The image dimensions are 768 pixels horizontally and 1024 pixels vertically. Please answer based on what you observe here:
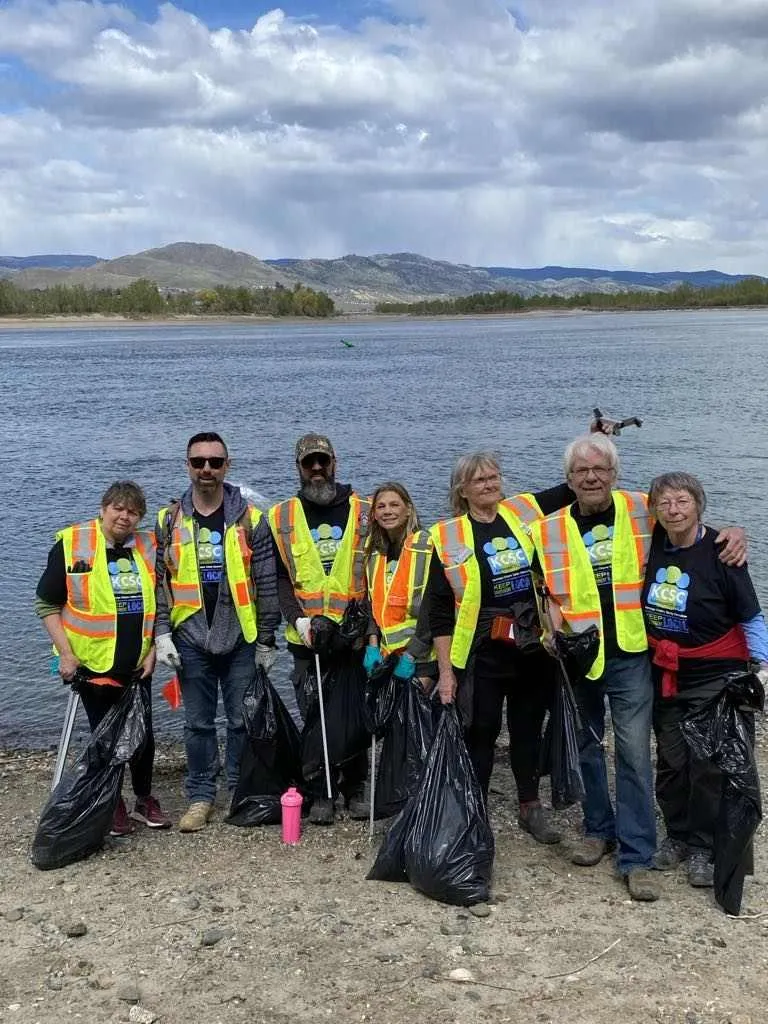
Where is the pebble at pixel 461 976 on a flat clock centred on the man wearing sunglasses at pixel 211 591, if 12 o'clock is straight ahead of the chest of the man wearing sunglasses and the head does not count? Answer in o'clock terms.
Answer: The pebble is roughly at 11 o'clock from the man wearing sunglasses.

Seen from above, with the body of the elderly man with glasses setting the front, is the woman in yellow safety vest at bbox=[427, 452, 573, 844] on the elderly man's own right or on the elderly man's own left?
on the elderly man's own right

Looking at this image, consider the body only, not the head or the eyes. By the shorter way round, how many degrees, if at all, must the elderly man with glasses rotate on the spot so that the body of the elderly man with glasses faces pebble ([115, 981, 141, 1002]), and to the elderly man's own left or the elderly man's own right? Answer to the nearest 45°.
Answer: approximately 45° to the elderly man's own right

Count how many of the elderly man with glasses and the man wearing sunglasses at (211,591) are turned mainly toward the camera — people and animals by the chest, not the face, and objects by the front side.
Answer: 2

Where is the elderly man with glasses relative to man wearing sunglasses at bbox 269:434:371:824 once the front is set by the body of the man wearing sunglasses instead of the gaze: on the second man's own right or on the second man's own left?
on the second man's own left

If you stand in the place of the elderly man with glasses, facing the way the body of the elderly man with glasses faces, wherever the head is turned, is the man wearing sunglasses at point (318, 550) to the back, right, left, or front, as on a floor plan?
right

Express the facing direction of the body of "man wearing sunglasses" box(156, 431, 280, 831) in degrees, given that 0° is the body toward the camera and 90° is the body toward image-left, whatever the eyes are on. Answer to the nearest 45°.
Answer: approximately 0°

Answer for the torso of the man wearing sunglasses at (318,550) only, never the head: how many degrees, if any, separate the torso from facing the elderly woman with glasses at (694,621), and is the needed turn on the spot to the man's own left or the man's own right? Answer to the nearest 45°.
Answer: approximately 45° to the man's own left
